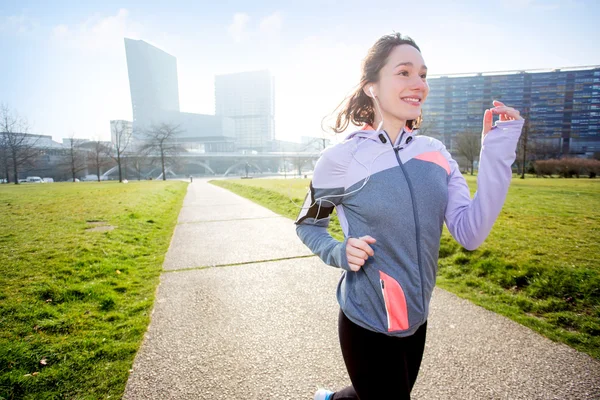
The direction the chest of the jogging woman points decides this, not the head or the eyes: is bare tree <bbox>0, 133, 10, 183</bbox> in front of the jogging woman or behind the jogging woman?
behind

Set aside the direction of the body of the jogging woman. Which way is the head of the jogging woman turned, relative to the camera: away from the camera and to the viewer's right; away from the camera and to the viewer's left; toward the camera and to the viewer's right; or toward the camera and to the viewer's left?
toward the camera and to the viewer's right
